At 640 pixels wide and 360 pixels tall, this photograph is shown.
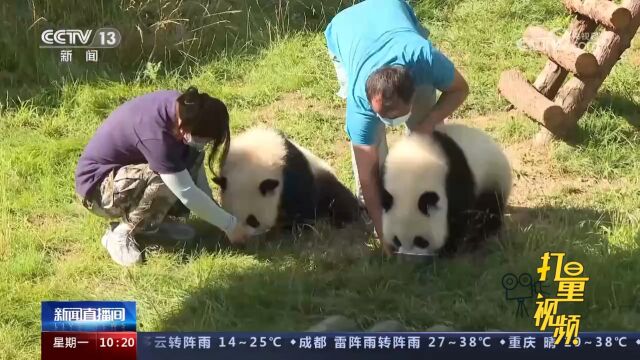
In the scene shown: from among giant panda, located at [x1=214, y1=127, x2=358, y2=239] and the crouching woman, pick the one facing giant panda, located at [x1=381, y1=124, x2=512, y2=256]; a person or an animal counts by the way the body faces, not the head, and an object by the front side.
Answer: the crouching woman

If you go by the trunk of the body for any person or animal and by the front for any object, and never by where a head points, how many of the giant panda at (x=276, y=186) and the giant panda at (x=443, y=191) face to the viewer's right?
0

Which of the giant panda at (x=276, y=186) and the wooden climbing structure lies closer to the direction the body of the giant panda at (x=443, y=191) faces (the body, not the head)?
the giant panda

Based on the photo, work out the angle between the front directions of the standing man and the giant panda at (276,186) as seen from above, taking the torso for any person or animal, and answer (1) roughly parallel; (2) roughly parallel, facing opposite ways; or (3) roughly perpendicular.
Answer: roughly perpendicular

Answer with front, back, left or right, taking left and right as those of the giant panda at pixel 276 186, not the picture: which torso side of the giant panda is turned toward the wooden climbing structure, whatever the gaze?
back

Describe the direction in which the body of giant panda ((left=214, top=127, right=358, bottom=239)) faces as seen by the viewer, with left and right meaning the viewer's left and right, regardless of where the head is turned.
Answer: facing the viewer and to the left of the viewer

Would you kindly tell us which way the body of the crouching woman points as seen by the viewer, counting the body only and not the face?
to the viewer's right

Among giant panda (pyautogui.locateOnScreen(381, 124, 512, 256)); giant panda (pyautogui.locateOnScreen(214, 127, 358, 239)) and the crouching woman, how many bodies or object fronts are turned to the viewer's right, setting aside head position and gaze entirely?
1

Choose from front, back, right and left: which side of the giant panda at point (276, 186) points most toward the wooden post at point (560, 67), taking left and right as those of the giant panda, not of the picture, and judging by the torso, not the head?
back

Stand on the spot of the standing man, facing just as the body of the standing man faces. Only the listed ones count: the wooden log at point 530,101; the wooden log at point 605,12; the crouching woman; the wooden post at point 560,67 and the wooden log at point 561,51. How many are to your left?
4

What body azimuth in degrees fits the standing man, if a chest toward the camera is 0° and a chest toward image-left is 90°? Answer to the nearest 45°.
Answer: approximately 315°

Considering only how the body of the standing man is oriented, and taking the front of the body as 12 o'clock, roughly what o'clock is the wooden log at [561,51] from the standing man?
The wooden log is roughly at 9 o'clock from the standing man.
